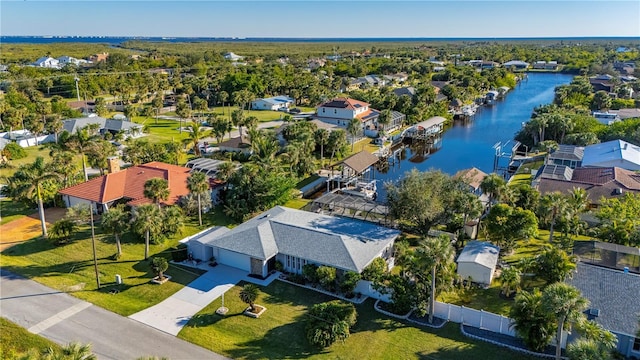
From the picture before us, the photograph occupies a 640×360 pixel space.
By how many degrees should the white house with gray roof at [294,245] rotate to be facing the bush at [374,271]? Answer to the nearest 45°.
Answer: approximately 90° to its left

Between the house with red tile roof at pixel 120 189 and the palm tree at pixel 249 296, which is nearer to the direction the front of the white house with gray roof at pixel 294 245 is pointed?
the palm tree

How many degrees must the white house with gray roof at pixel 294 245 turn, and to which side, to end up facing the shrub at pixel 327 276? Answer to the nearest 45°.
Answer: approximately 90° to its left

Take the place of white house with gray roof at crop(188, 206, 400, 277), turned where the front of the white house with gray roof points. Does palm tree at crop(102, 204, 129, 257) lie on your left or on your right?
on your right

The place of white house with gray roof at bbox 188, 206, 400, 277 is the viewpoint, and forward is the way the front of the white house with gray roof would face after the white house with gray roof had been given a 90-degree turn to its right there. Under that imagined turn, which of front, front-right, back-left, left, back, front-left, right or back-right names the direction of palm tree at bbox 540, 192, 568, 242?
back-right

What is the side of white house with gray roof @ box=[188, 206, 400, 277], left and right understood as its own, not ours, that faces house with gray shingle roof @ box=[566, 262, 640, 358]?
left

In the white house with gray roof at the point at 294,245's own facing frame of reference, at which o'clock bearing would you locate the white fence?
The white fence is roughly at 9 o'clock from the white house with gray roof.

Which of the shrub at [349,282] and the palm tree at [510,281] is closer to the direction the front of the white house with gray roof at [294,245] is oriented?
the shrub

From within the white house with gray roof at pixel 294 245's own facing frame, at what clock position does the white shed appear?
The white shed is roughly at 8 o'clock from the white house with gray roof.

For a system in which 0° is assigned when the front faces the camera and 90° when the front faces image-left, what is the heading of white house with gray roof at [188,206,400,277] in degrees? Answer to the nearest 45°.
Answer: approximately 45°
